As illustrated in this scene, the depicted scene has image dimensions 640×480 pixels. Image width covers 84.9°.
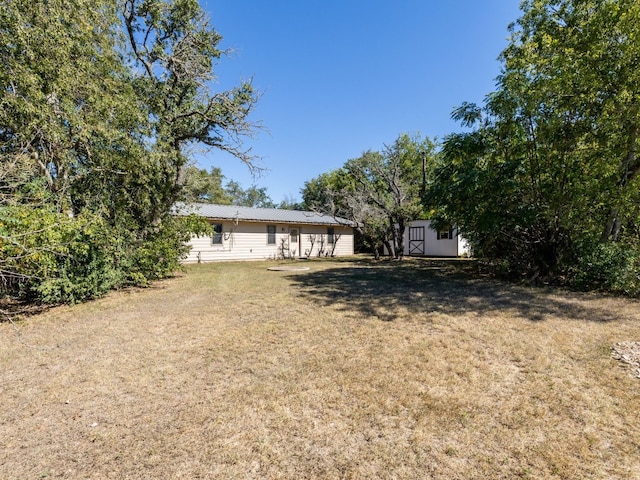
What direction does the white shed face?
toward the camera

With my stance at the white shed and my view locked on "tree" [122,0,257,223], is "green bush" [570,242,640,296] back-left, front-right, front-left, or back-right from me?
front-left

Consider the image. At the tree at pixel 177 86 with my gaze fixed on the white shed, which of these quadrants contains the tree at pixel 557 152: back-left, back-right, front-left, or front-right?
front-right

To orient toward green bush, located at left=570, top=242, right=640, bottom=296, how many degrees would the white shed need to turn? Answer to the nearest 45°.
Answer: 0° — it already faces it

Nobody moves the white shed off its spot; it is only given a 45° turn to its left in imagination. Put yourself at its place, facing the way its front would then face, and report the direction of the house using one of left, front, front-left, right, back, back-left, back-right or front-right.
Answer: right

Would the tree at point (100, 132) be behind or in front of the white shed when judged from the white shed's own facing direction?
in front

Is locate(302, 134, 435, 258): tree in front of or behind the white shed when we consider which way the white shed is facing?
in front

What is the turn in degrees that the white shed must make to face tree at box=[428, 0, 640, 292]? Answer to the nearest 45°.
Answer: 0° — it already faces it

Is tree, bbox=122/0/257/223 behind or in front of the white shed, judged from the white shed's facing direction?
in front
